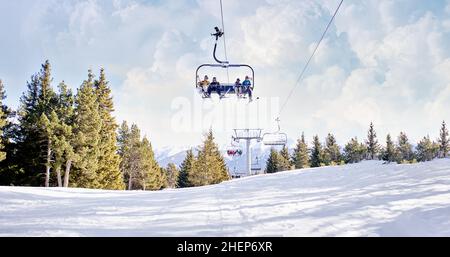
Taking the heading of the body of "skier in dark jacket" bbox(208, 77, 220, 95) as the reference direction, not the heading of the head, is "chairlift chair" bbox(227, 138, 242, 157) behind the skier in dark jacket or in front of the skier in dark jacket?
behind

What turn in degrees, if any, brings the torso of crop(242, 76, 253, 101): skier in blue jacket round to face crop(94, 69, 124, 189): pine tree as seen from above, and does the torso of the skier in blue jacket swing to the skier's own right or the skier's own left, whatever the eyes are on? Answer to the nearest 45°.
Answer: approximately 135° to the skier's own right

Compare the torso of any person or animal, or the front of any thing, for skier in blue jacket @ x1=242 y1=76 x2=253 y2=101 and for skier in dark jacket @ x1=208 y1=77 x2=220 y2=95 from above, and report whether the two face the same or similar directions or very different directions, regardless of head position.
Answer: same or similar directions

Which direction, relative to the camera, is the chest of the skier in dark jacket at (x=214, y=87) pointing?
toward the camera

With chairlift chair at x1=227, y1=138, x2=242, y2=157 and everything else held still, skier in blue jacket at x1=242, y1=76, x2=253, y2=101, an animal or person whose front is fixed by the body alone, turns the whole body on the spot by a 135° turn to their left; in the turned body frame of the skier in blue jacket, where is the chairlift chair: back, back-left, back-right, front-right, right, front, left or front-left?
front-left

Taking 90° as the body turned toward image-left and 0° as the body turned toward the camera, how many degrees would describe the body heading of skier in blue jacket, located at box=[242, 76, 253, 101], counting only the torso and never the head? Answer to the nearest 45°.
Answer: approximately 0°

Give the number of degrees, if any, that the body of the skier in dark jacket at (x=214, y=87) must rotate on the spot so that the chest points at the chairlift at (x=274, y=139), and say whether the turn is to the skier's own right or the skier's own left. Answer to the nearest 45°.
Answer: approximately 180°

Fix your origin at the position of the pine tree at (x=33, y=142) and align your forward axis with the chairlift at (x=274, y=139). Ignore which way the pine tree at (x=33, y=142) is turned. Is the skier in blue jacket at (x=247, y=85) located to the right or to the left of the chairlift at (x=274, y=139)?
right

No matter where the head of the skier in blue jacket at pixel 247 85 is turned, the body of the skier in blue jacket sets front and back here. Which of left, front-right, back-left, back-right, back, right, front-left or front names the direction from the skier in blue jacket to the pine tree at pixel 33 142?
back-right

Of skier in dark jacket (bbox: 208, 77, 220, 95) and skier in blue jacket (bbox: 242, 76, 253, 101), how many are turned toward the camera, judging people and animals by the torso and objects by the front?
2

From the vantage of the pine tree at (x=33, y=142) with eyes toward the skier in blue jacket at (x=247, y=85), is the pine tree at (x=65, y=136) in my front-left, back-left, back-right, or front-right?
front-left
